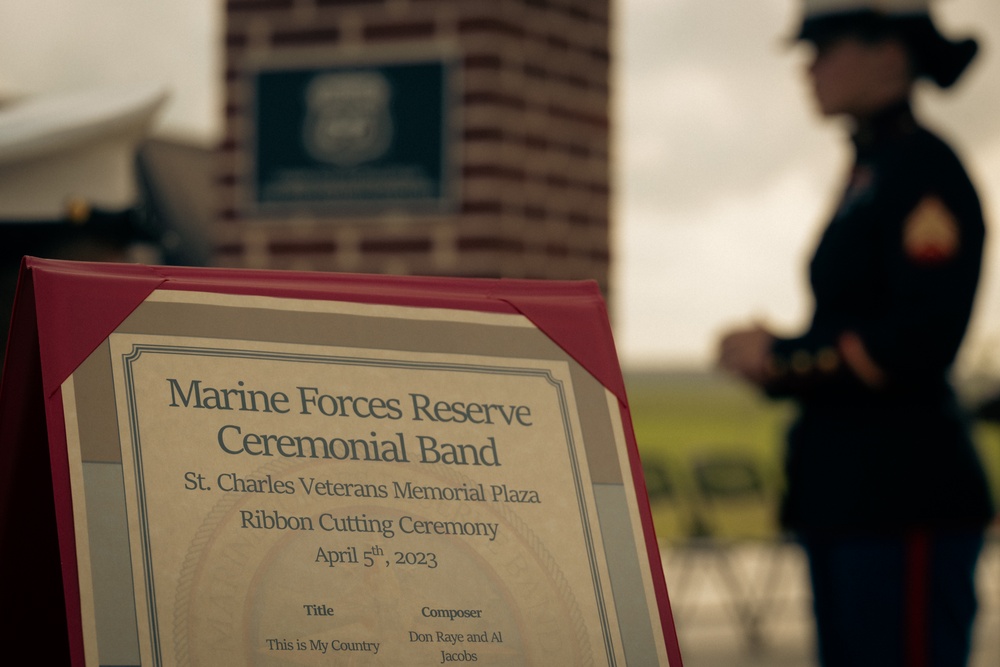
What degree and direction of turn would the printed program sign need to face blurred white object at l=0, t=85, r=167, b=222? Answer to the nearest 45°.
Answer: approximately 135° to its right

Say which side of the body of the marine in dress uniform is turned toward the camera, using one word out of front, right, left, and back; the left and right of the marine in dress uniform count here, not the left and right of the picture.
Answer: left

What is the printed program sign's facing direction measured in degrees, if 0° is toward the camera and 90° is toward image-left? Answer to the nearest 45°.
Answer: approximately 0°

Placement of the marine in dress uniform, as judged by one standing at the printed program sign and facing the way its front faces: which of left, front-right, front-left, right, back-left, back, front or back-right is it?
back-left

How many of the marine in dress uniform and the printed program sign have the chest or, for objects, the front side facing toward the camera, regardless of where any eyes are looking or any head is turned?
1

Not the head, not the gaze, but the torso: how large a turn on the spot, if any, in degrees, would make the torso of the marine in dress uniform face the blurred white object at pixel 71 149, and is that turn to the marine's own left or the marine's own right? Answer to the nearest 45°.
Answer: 0° — they already face it

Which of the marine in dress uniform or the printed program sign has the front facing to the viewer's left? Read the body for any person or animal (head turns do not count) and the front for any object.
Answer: the marine in dress uniform

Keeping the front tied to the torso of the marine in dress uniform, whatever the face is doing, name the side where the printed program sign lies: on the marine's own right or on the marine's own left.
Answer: on the marine's own left
